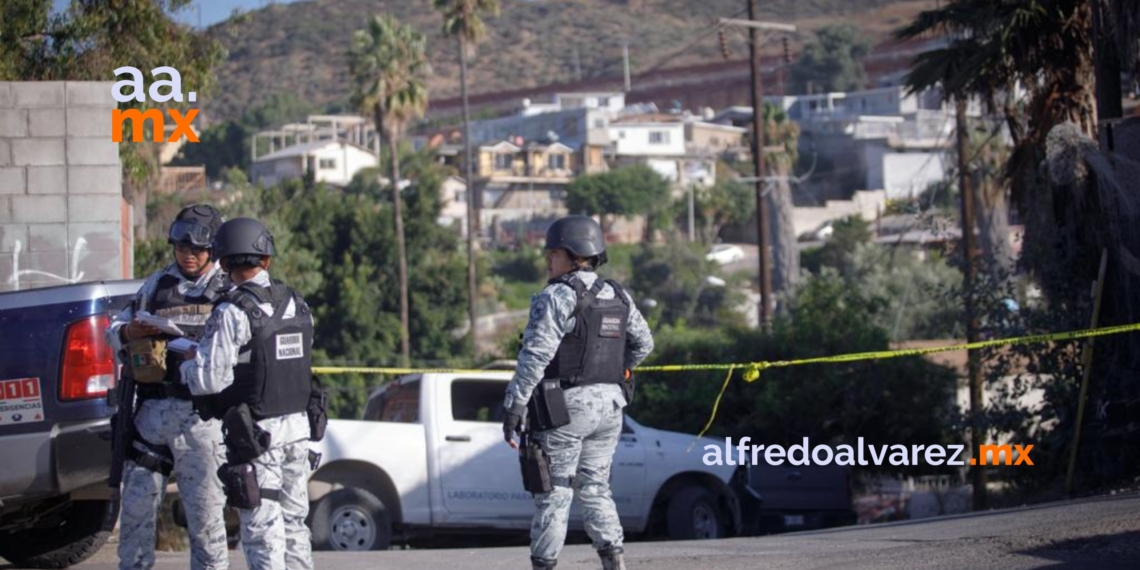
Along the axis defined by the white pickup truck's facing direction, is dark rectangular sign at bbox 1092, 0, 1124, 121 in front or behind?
in front

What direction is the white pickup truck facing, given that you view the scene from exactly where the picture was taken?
facing away from the viewer and to the right of the viewer

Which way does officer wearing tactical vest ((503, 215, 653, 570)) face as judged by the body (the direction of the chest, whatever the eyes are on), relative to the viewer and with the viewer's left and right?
facing away from the viewer and to the left of the viewer

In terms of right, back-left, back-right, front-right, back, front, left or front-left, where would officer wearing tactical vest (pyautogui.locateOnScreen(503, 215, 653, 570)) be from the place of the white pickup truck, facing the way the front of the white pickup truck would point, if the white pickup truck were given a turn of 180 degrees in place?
front-left

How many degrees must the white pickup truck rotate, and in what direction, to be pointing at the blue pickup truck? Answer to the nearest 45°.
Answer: approximately 180°

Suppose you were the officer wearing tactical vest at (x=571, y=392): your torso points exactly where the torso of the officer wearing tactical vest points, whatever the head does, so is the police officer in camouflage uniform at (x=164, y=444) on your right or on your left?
on your left

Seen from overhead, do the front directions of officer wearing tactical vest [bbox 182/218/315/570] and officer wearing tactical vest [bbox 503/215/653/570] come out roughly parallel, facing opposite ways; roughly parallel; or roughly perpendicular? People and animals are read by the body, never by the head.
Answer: roughly parallel

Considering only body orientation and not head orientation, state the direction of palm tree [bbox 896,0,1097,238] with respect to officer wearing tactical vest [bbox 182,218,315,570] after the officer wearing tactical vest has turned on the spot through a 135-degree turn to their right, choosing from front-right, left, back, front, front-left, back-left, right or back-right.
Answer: front-left

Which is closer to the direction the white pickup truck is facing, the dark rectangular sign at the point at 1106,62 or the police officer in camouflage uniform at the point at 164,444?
the dark rectangular sign

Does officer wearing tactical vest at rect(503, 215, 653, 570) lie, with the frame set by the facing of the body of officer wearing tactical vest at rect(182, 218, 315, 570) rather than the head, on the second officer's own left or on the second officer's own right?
on the second officer's own right

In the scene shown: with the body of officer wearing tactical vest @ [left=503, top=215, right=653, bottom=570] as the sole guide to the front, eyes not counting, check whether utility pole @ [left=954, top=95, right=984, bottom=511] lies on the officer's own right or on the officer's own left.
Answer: on the officer's own right

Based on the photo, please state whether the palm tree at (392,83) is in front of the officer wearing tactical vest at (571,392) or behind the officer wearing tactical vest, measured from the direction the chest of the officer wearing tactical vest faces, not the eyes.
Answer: in front

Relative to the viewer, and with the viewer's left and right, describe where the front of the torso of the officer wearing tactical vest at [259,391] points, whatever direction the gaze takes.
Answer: facing away from the viewer and to the left of the viewer

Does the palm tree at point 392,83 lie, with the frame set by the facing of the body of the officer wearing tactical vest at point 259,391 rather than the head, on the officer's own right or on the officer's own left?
on the officer's own right
